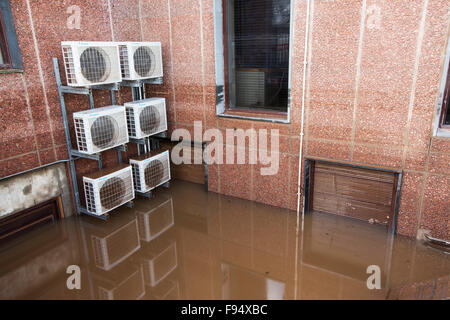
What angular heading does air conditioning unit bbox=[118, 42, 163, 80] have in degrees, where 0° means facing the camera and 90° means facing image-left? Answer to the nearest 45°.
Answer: approximately 315°

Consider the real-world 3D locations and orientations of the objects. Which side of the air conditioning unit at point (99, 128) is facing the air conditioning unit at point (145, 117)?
left

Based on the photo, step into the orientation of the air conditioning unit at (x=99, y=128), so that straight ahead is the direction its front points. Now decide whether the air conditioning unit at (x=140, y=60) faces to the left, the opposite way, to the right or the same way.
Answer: the same way

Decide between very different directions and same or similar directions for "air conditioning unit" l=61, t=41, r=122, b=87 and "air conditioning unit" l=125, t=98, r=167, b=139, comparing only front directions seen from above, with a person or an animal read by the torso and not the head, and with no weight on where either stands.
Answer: same or similar directions

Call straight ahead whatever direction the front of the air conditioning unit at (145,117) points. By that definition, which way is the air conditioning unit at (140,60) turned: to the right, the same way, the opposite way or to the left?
the same way

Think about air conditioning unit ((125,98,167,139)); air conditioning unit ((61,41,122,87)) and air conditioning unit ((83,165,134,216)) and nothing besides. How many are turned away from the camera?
0

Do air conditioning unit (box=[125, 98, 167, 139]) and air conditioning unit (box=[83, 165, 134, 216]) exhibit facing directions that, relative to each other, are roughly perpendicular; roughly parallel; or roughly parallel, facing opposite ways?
roughly parallel

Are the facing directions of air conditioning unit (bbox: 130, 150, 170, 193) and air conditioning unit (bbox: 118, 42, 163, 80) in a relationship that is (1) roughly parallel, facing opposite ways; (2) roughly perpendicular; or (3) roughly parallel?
roughly parallel

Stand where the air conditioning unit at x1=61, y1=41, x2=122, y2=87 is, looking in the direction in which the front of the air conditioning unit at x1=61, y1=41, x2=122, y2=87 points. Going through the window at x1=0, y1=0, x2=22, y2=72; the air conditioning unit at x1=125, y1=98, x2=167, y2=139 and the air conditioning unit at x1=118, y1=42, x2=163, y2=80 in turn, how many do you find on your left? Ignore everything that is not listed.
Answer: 2

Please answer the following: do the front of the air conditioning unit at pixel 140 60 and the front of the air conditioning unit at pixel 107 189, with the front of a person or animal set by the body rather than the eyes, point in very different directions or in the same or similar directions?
same or similar directions

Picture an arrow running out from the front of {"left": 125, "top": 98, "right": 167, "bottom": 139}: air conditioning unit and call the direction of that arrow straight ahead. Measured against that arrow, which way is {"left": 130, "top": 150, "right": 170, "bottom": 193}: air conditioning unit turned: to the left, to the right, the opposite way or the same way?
the same way

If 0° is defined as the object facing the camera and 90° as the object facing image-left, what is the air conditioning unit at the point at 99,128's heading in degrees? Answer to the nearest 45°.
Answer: approximately 315°

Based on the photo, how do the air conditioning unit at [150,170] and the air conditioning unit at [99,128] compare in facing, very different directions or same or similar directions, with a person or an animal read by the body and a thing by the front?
same or similar directions

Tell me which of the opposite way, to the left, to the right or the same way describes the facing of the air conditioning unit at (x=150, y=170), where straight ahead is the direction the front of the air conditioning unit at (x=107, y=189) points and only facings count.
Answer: the same way

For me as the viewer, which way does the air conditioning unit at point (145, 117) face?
facing the viewer and to the right of the viewer

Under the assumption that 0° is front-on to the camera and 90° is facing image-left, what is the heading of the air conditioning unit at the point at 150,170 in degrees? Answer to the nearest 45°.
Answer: approximately 315°
